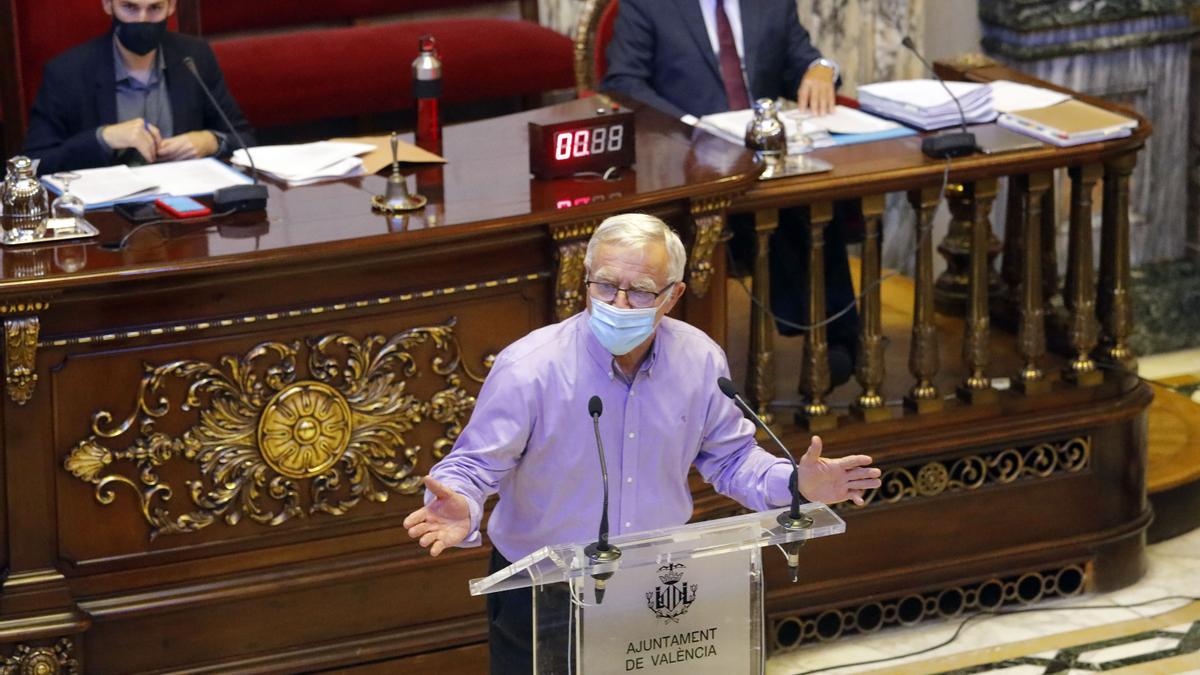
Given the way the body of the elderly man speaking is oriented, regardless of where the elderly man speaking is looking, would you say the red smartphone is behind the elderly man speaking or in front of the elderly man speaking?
behind

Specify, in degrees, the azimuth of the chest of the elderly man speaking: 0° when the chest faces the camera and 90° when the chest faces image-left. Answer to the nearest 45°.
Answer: approximately 0°

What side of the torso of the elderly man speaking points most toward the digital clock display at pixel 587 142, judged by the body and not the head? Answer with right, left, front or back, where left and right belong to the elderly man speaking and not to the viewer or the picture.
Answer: back

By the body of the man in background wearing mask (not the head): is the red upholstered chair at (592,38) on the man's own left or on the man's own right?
on the man's own left

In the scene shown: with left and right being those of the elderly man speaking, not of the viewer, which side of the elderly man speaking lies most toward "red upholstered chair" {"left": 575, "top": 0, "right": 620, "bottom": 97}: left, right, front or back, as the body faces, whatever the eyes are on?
back

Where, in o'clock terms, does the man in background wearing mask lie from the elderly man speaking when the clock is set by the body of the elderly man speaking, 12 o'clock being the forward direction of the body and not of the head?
The man in background wearing mask is roughly at 5 o'clock from the elderly man speaking.

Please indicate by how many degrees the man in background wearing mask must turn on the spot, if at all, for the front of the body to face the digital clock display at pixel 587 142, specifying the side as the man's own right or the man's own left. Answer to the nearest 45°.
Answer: approximately 45° to the man's own left

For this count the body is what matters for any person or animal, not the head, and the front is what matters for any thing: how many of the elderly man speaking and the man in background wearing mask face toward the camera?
2

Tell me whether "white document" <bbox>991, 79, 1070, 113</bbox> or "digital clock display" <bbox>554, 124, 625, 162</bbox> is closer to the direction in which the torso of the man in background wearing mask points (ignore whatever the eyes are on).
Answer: the digital clock display

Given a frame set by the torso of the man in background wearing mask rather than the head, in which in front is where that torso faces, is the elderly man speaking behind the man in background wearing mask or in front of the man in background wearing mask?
in front

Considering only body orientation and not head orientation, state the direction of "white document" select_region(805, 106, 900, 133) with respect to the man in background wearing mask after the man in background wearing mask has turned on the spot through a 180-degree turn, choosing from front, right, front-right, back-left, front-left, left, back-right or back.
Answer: right

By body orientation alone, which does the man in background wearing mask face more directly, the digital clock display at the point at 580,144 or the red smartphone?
the red smartphone

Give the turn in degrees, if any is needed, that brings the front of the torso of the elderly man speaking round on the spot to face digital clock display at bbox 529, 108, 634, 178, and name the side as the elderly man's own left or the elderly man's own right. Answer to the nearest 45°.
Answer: approximately 180°
